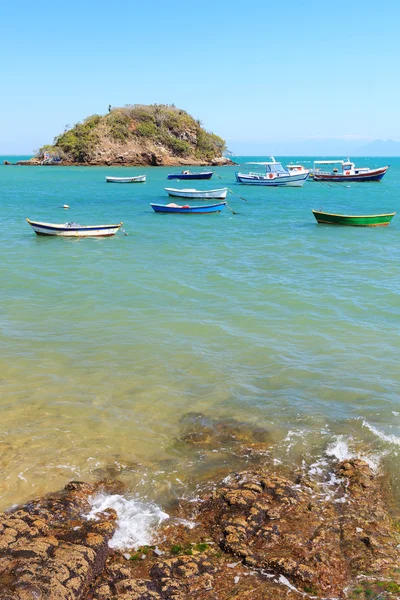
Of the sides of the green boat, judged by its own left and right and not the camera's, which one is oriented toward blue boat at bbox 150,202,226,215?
back

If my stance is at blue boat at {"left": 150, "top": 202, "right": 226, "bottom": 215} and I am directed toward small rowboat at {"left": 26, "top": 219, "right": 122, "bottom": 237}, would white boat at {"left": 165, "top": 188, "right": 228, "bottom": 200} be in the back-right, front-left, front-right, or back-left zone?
back-right

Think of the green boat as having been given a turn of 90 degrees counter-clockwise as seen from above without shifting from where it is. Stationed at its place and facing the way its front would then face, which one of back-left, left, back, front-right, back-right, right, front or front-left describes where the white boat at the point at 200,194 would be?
front-left

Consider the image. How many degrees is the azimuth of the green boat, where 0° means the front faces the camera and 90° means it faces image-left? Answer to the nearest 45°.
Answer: approximately 270°

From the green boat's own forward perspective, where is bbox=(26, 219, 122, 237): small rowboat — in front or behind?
behind
